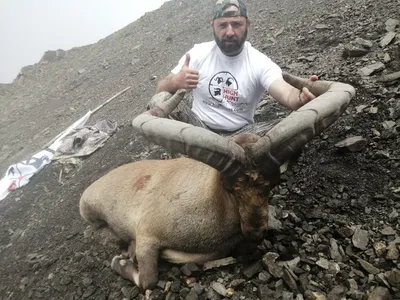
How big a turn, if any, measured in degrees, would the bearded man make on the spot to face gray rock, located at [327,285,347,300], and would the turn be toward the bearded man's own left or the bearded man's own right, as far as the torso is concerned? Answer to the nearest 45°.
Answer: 0° — they already face it

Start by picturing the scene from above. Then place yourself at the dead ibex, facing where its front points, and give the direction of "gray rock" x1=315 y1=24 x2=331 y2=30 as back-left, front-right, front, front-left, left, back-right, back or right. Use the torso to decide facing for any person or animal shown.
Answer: left

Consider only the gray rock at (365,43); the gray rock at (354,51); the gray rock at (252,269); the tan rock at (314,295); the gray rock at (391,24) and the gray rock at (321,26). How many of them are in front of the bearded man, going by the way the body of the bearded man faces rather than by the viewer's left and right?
2

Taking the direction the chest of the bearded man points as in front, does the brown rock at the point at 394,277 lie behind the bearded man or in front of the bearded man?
in front

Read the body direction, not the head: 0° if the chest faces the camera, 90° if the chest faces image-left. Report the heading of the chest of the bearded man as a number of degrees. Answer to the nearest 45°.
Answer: approximately 0°

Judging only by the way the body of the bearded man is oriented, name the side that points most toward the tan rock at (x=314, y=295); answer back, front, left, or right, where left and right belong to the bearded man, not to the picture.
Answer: front

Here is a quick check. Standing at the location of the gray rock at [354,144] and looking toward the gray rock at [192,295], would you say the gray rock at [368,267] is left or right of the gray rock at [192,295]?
left

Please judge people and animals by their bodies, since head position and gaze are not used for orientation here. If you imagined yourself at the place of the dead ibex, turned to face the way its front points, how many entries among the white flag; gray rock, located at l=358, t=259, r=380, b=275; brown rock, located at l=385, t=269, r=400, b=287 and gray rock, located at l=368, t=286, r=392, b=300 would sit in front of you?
3

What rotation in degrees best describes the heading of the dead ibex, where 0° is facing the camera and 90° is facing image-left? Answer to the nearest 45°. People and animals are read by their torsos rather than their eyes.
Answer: approximately 315°

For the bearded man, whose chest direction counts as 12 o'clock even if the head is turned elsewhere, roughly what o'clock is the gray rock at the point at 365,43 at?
The gray rock is roughly at 8 o'clock from the bearded man.

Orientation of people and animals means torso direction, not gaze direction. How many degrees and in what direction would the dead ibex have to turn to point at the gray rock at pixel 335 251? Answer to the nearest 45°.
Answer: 0° — it already faces it

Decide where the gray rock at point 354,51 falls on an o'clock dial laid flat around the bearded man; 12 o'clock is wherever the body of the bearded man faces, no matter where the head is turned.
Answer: The gray rock is roughly at 8 o'clock from the bearded man.
